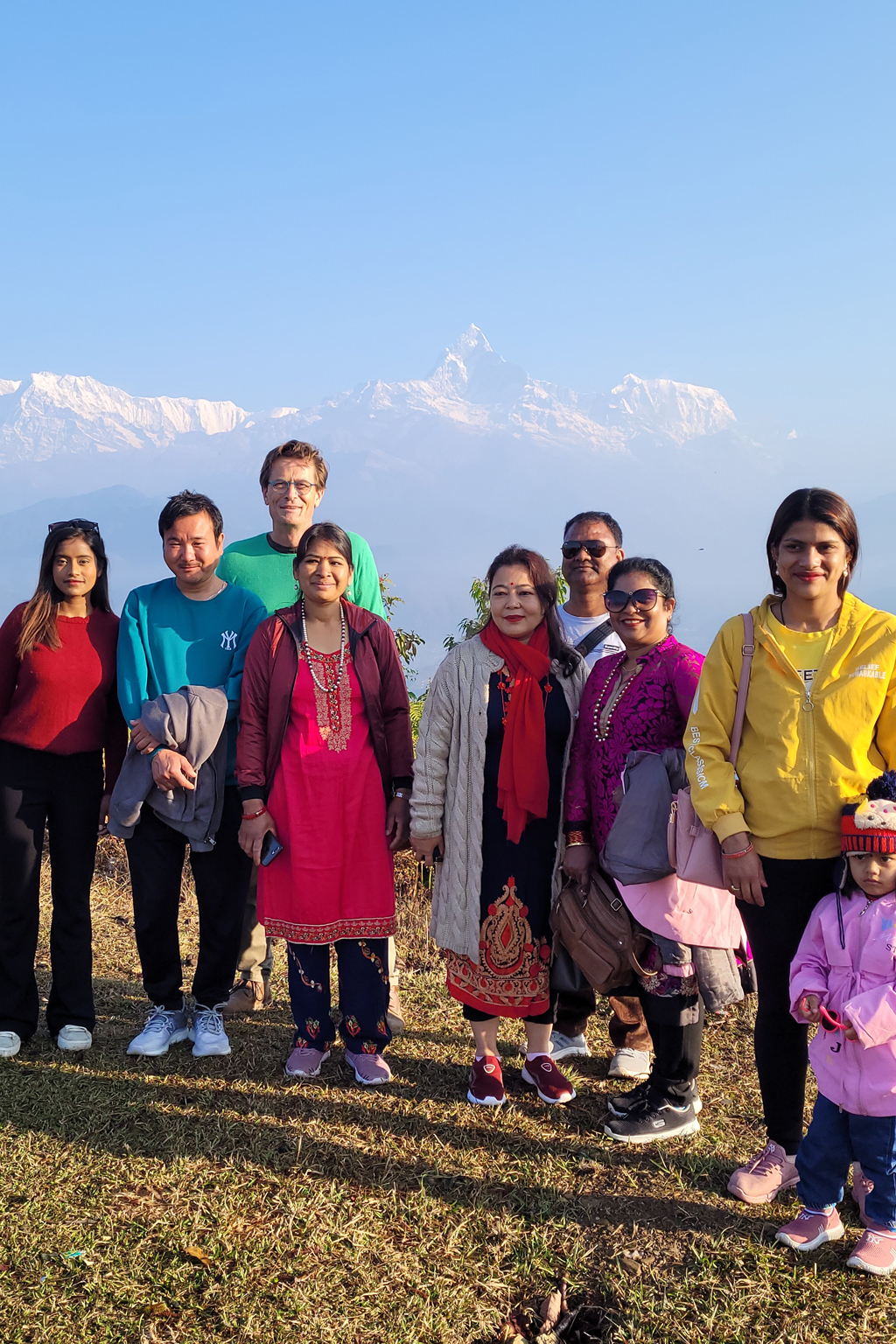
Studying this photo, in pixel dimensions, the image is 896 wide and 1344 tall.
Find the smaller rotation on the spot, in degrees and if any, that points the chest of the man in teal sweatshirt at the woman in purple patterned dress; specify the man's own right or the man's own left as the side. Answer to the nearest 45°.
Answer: approximately 45° to the man's own left

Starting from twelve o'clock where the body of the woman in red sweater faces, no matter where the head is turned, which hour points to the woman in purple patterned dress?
The woman in purple patterned dress is roughly at 10 o'clock from the woman in red sweater.

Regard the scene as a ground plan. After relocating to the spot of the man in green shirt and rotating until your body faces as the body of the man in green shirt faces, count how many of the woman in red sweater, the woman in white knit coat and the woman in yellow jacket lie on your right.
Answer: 1

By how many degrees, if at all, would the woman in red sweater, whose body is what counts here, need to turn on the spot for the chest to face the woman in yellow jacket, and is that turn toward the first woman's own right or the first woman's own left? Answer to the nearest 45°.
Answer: approximately 45° to the first woman's own left

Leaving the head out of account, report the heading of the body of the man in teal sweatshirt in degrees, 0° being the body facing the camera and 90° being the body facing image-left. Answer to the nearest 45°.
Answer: approximately 0°

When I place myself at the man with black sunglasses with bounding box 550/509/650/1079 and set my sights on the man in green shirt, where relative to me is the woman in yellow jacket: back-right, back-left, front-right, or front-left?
back-left

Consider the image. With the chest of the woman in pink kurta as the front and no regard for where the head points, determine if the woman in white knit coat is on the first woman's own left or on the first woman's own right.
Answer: on the first woman's own left

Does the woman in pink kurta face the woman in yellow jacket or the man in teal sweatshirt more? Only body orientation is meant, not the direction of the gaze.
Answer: the woman in yellow jacket

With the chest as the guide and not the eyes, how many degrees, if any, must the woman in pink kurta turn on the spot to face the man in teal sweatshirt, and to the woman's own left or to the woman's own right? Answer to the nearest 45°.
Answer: approximately 135° to the woman's own right

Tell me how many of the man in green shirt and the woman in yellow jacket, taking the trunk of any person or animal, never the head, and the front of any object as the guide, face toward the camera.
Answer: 2
